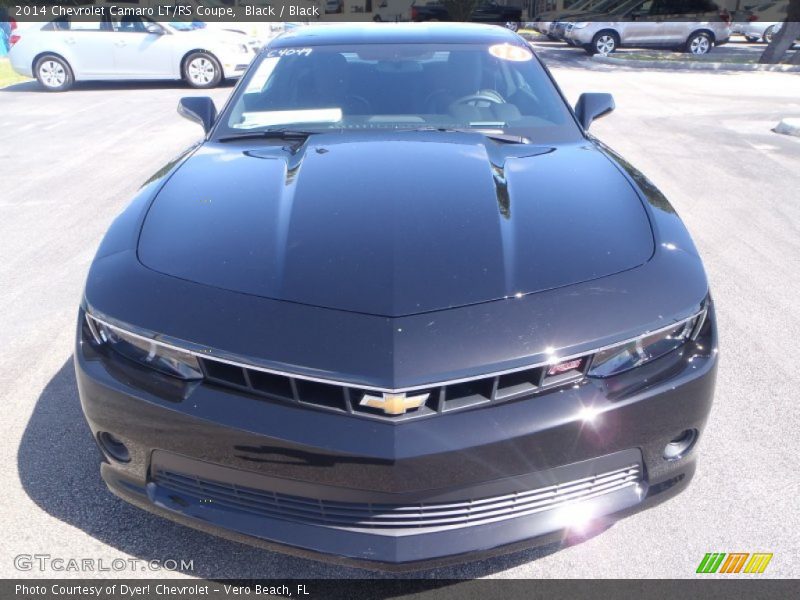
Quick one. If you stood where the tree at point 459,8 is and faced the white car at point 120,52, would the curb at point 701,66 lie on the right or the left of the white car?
left

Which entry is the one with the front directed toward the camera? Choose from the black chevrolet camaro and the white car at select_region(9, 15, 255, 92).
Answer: the black chevrolet camaro

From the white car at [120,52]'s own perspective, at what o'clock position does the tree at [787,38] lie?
The tree is roughly at 12 o'clock from the white car.

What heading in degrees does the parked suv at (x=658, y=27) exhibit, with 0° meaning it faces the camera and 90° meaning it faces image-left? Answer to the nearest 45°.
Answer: approximately 90°

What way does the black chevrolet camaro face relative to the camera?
toward the camera

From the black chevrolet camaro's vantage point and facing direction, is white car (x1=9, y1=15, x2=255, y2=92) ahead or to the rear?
to the rear

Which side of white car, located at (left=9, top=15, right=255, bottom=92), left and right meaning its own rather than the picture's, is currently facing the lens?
right

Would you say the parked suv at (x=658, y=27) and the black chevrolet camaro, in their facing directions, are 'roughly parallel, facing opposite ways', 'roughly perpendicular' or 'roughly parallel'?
roughly perpendicular

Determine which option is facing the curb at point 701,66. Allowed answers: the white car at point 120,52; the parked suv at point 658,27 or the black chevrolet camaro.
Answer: the white car

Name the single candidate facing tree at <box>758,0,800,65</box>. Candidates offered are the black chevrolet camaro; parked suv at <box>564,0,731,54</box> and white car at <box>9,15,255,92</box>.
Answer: the white car

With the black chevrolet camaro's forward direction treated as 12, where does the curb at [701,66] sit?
The curb is roughly at 7 o'clock from the black chevrolet camaro.

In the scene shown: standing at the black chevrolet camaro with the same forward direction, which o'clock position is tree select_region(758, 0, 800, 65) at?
The tree is roughly at 7 o'clock from the black chevrolet camaro.

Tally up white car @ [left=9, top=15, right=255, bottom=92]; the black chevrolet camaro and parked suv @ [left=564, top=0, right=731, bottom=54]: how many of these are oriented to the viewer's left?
1

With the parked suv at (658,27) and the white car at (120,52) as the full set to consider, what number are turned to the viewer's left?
1

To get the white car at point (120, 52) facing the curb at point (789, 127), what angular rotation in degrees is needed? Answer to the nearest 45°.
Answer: approximately 45° to its right

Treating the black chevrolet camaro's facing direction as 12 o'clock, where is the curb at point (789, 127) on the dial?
The curb is roughly at 7 o'clock from the black chevrolet camaro.
